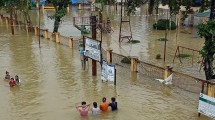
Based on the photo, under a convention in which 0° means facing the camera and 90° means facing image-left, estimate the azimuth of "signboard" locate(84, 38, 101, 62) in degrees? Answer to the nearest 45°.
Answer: approximately 45°

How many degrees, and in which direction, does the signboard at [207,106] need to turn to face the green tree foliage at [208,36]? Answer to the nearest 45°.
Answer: approximately 135° to its right

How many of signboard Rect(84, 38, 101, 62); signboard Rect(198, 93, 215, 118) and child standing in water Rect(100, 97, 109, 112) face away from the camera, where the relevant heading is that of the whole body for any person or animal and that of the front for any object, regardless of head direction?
1

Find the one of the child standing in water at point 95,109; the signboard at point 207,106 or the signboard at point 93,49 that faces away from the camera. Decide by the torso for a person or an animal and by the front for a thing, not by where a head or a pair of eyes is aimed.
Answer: the child standing in water

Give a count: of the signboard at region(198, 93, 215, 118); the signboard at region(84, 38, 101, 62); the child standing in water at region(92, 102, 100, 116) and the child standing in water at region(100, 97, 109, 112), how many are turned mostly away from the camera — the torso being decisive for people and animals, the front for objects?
2

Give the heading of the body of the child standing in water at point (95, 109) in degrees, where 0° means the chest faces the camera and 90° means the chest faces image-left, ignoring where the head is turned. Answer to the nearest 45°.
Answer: approximately 180°

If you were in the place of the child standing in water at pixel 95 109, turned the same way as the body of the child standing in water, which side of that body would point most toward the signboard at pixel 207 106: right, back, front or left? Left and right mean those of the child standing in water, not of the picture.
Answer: right

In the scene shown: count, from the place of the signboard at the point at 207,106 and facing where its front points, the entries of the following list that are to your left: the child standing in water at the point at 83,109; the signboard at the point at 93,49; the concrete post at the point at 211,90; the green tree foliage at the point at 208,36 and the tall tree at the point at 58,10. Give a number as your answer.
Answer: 0

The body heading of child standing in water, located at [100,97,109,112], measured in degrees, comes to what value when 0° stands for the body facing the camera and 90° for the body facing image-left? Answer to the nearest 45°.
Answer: approximately 180°

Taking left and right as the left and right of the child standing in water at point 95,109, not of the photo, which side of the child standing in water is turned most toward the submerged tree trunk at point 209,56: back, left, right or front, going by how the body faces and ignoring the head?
right

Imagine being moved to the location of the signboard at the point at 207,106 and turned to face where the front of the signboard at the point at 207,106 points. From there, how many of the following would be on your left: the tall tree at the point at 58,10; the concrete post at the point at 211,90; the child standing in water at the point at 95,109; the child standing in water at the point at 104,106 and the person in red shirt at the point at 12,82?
0

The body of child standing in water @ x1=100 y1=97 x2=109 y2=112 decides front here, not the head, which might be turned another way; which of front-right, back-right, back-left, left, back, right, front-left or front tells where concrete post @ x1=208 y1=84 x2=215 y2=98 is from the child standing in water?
right

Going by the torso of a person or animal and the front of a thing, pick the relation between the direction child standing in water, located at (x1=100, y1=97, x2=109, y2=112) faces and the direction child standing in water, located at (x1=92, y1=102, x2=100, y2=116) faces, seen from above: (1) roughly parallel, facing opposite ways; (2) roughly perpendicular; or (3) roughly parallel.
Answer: roughly parallel

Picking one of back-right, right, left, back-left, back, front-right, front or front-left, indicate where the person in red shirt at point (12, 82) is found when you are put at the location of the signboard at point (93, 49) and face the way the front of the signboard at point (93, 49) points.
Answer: front-right

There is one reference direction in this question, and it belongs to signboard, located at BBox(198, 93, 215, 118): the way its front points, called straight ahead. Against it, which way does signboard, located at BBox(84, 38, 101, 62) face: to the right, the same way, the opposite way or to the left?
the same way

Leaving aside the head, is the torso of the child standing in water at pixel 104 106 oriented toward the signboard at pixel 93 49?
yes

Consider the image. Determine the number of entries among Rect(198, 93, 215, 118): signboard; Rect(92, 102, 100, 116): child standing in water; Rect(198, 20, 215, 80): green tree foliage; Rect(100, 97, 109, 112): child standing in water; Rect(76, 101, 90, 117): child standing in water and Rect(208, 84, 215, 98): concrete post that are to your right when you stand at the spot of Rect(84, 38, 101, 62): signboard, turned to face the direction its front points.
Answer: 0

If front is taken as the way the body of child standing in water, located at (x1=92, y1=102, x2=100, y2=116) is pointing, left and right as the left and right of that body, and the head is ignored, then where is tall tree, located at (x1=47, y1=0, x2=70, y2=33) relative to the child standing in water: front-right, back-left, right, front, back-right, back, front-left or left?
front
